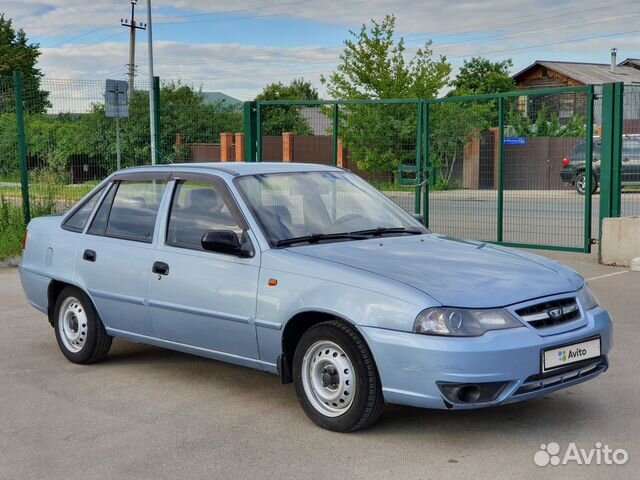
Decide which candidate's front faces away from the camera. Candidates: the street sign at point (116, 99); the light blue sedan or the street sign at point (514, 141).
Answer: the street sign at point (116, 99)

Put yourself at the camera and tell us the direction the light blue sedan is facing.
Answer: facing the viewer and to the right of the viewer

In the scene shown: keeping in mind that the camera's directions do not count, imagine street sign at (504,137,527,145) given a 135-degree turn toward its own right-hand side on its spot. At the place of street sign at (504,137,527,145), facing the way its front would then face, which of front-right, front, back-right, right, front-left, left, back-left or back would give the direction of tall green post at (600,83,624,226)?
back

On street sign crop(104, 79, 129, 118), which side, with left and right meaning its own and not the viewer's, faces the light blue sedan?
back

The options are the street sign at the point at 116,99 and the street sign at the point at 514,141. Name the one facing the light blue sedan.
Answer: the street sign at the point at 514,141

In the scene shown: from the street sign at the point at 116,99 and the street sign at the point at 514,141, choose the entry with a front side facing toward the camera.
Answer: the street sign at the point at 514,141

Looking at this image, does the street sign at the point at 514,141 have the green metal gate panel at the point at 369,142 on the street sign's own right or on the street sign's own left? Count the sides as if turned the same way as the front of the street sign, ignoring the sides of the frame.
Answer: on the street sign's own right

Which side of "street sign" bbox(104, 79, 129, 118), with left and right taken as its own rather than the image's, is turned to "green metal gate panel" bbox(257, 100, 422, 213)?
right

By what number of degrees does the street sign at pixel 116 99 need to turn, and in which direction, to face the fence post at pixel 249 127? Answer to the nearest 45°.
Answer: approximately 90° to its right

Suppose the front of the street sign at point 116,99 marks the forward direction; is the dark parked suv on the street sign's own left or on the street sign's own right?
on the street sign's own right

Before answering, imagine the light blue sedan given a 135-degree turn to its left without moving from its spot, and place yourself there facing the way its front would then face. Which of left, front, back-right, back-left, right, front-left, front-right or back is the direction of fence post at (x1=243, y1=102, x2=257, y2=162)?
front

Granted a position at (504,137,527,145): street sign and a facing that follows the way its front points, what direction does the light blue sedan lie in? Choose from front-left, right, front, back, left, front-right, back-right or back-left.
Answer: front

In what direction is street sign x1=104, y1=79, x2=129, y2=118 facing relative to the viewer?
away from the camera

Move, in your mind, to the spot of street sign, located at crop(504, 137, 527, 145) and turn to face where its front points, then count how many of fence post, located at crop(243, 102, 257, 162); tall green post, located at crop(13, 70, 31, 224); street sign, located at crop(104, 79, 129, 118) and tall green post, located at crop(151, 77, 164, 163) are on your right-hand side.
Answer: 4

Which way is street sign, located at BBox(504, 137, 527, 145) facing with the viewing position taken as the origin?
facing the viewer

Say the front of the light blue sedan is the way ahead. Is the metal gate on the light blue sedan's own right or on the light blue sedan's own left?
on the light blue sedan's own left

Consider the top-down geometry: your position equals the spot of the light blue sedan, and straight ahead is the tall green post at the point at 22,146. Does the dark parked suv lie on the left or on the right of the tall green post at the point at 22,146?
right
